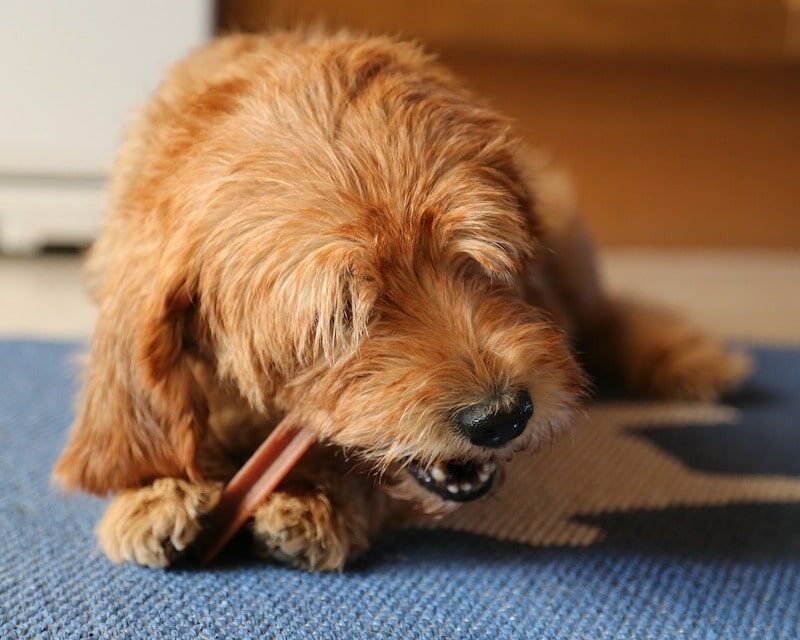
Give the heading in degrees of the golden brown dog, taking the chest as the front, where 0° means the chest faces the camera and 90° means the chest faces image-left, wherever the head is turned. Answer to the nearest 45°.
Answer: approximately 0°
